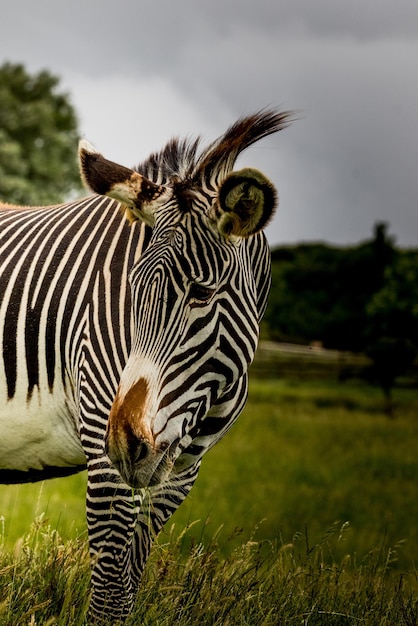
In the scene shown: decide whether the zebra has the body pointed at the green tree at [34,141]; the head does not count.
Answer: no

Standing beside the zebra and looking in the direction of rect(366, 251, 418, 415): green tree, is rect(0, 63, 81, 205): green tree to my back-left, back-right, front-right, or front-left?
front-left

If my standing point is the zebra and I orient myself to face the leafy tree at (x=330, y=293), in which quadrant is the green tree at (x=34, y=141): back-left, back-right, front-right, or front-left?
front-left

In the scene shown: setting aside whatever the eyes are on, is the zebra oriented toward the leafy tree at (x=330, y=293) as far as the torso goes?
no

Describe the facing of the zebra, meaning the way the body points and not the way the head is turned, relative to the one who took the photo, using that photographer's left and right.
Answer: facing the viewer and to the right of the viewer

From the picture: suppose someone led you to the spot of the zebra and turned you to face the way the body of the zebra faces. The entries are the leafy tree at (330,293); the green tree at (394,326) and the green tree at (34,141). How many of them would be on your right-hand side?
0

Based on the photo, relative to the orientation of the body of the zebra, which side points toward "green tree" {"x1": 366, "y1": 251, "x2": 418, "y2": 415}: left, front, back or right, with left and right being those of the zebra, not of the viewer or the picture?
left
